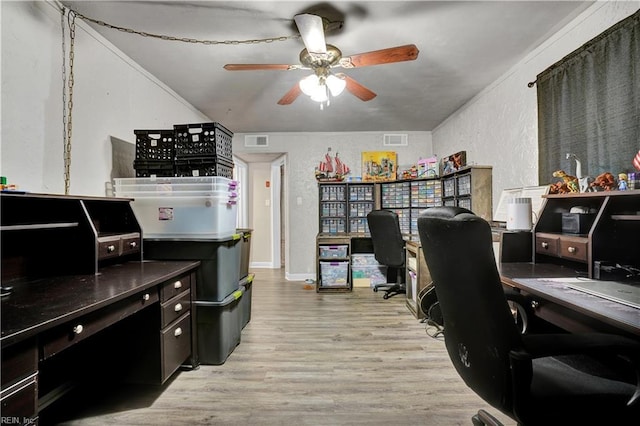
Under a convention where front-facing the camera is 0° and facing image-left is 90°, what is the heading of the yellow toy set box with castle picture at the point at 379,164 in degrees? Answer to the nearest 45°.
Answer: approximately 0°

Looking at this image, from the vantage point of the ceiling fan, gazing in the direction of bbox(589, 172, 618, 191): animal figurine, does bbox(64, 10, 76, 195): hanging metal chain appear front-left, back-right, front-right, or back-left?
back-right

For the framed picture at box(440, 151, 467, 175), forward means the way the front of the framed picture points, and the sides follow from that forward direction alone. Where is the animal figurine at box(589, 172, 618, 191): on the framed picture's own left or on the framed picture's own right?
on the framed picture's own left

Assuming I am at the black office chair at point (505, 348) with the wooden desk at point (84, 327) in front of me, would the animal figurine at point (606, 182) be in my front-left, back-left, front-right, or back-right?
back-right

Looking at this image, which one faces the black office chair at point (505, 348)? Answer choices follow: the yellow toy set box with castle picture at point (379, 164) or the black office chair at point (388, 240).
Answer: the yellow toy set box with castle picture

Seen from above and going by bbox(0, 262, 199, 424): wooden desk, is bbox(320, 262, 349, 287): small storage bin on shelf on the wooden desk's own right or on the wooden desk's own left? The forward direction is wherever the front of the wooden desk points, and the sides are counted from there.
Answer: on the wooden desk's own left

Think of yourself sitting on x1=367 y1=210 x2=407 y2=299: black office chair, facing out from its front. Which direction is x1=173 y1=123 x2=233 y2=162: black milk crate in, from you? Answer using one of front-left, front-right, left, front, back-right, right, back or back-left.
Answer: back

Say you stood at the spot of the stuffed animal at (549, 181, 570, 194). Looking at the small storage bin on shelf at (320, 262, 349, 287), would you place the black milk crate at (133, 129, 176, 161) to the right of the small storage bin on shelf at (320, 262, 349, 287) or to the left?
left

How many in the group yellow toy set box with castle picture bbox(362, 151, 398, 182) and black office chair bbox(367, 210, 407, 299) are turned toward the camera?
1

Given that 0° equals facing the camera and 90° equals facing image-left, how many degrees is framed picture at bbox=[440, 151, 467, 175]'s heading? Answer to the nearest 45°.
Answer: approximately 45°

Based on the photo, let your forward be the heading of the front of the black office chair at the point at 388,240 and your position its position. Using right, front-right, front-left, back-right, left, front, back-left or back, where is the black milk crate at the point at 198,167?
back
